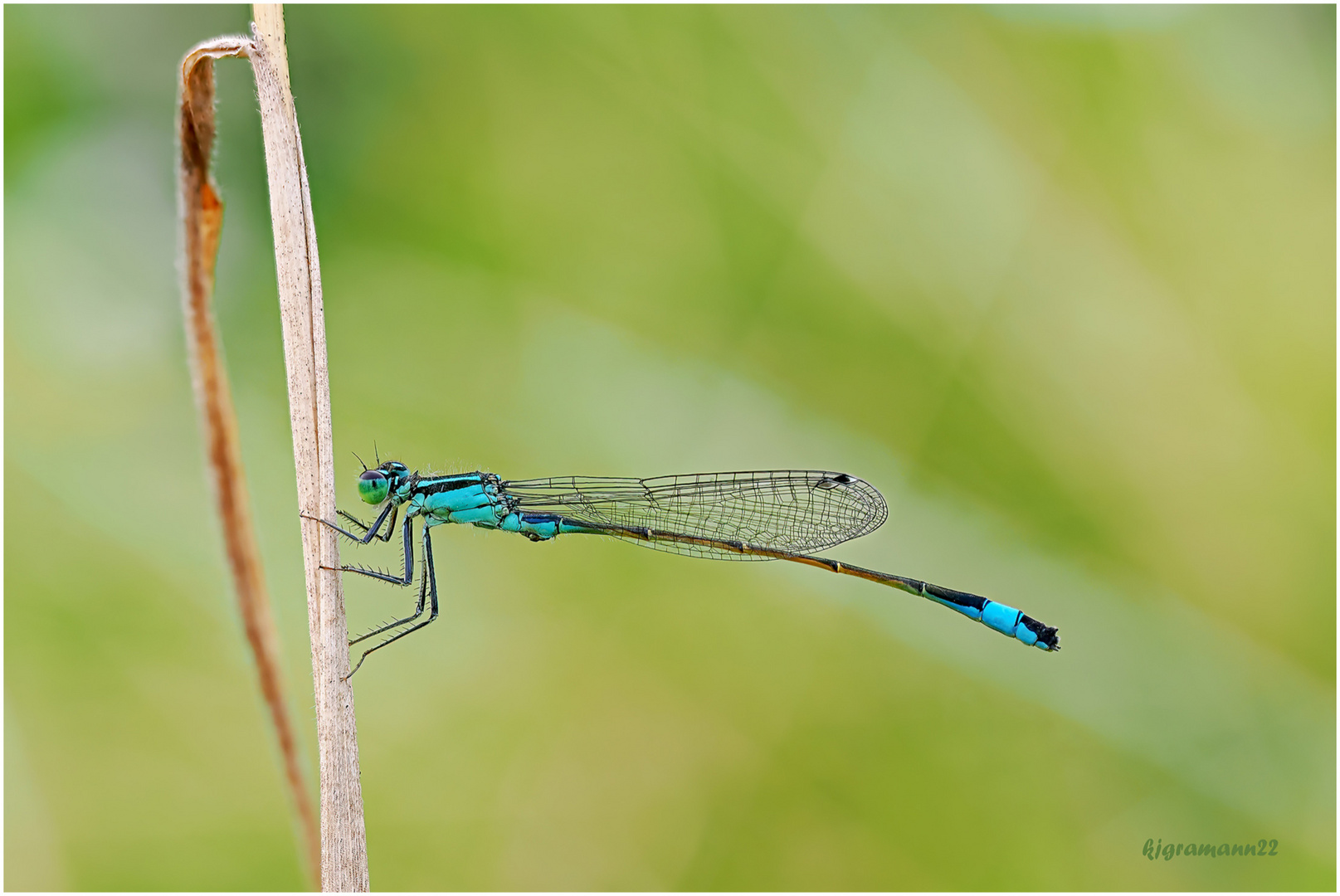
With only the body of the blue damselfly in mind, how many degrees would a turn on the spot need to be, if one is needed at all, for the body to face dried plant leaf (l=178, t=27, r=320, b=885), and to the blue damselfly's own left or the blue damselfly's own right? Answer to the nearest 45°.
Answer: approximately 45° to the blue damselfly's own left

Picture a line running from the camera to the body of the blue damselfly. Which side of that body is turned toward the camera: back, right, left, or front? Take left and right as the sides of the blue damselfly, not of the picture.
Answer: left
